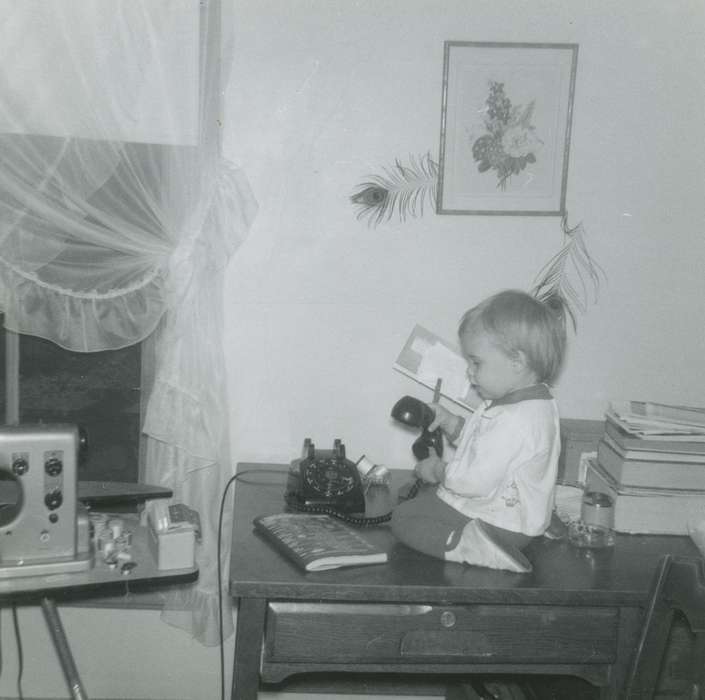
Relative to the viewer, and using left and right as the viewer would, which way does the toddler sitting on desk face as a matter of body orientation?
facing to the left of the viewer

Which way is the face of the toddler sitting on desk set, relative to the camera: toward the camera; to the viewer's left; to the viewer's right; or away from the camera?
to the viewer's left

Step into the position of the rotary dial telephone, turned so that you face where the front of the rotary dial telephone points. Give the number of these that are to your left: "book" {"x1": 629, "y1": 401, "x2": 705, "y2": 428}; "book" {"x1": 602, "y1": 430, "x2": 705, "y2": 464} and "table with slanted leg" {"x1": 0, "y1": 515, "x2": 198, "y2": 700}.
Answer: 2

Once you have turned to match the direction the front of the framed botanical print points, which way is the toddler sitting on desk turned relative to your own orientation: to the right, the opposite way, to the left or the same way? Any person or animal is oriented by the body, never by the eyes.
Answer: to the right

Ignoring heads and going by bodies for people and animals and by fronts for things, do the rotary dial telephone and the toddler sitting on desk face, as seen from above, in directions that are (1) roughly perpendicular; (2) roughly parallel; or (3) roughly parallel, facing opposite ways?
roughly perpendicular

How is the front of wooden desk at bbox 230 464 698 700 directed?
toward the camera

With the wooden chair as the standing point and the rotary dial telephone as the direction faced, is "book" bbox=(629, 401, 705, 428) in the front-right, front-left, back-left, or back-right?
front-right

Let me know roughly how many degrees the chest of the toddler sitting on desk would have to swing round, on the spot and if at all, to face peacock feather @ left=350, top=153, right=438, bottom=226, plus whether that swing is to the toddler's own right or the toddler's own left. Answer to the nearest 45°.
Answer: approximately 45° to the toddler's own right

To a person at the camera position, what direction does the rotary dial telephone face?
facing the viewer

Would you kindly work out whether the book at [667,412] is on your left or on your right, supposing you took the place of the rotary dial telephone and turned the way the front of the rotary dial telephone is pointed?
on your left

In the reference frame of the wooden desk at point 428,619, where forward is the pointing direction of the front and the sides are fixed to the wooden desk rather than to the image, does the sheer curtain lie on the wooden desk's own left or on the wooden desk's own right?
on the wooden desk's own right

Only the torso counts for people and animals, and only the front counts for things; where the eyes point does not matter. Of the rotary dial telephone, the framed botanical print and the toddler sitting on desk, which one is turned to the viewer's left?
the toddler sitting on desk

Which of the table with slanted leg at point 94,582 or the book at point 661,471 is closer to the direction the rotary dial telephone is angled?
the table with slanted leg

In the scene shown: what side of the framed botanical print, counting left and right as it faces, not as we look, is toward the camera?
front

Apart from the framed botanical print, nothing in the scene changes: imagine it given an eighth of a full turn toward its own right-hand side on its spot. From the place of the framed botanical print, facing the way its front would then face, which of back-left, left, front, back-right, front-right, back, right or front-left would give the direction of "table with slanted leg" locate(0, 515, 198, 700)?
front
